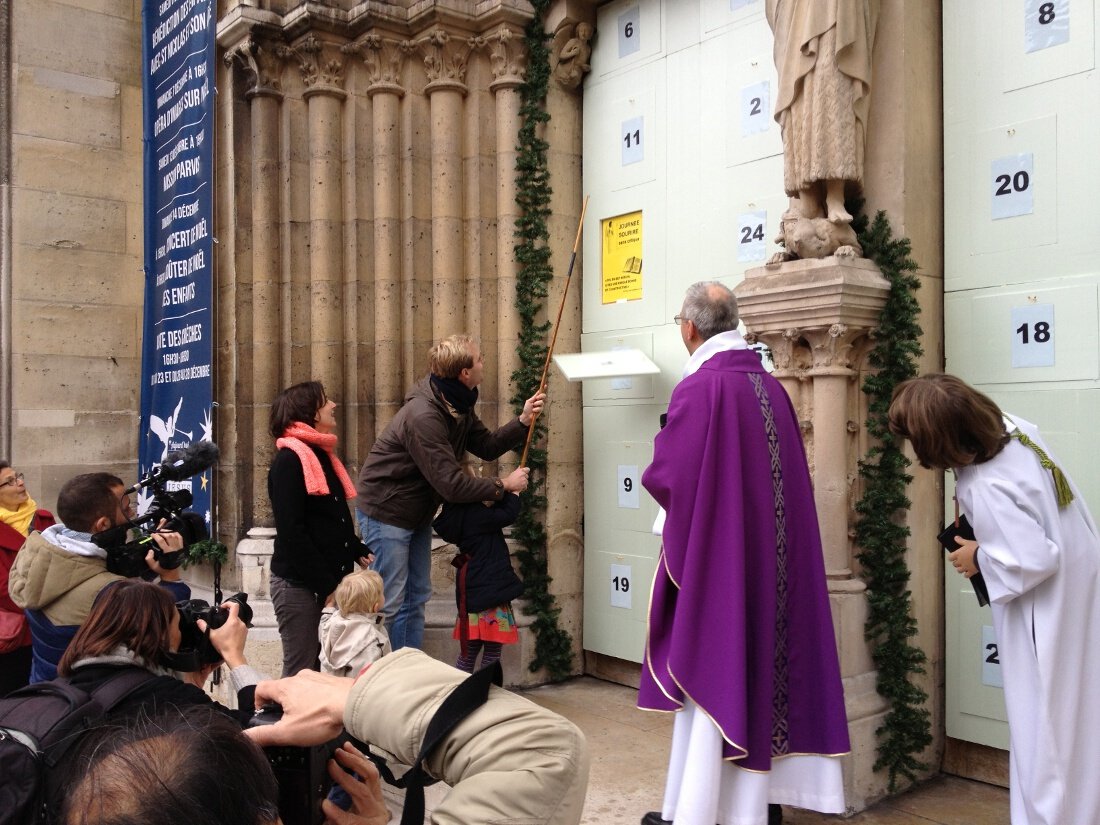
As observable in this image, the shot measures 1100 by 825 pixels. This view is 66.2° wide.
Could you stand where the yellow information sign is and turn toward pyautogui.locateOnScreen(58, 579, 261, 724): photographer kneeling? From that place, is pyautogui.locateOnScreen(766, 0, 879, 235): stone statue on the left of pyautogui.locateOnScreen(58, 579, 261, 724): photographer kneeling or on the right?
left

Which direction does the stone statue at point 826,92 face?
toward the camera

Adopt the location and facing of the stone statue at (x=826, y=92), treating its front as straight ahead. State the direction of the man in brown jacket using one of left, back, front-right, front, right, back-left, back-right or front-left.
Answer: right

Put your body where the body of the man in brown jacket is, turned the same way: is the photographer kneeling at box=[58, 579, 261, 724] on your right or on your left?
on your right

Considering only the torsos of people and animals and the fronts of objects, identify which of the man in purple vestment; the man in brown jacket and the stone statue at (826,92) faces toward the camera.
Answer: the stone statue

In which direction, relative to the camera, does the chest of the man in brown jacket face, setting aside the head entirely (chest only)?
to the viewer's right

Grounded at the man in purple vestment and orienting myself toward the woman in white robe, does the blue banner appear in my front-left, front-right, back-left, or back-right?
back-left

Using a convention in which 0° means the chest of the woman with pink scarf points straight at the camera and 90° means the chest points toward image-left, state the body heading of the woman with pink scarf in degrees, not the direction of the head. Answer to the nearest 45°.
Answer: approximately 270°

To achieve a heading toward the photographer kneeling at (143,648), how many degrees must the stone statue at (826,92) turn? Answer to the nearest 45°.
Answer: approximately 45° to its right

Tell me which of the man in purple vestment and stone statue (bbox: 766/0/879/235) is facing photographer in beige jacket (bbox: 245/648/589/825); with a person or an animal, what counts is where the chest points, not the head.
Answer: the stone statue

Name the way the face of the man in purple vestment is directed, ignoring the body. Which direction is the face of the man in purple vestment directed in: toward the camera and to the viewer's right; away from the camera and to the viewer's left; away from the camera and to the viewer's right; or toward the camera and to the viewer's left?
away from the camera and to the viewer's left

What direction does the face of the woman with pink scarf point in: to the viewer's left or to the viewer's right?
to the viewer's right

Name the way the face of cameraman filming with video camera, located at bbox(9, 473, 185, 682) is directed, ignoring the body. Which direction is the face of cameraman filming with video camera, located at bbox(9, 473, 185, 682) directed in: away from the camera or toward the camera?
away from the camera

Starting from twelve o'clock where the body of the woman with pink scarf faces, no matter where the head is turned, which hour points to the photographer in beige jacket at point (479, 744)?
The photographer in beige jacket is roughly at 3 o'clock from the woman with pink scarf.
